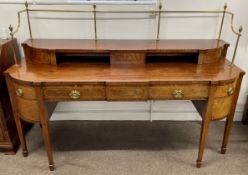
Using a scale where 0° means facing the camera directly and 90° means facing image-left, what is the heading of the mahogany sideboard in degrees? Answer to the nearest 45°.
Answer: approximately 0°
